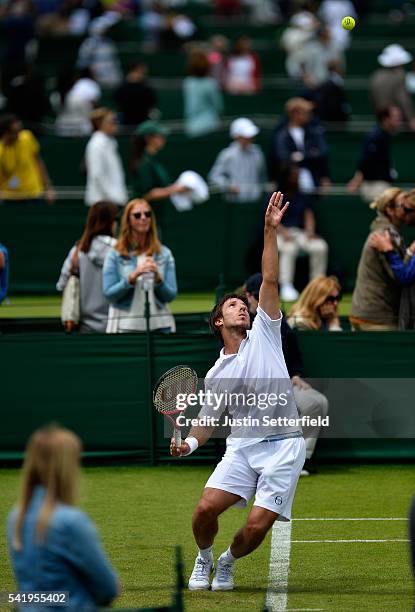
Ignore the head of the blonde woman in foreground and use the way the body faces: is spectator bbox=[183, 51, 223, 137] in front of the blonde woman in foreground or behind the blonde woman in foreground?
in front

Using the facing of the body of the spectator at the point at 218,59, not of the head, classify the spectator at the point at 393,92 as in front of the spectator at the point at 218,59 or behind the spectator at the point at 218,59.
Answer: in front

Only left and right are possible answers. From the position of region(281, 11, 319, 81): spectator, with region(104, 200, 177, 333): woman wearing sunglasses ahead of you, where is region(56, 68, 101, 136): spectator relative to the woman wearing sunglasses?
right

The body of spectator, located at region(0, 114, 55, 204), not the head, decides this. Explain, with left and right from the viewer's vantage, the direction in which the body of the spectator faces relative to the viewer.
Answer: facing the viewer

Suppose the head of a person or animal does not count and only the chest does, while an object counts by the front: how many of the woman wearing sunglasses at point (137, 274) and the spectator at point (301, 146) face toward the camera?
2

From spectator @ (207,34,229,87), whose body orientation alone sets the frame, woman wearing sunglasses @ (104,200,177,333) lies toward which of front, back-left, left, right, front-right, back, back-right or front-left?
front

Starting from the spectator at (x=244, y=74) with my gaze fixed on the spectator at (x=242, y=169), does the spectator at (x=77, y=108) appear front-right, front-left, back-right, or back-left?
front-right

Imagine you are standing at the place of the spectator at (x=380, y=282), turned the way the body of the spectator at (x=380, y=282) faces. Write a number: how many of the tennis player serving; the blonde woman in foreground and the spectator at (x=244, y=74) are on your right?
2

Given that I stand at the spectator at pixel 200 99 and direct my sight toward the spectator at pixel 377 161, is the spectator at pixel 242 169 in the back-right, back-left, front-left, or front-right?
front-right
